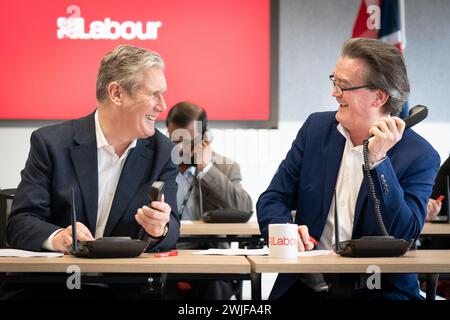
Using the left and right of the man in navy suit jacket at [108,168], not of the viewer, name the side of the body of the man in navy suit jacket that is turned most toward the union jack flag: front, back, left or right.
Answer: left

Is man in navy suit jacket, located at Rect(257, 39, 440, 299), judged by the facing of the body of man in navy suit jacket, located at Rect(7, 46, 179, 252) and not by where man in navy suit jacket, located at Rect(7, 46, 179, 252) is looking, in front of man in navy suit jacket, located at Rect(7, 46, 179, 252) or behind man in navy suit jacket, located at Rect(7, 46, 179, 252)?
in front

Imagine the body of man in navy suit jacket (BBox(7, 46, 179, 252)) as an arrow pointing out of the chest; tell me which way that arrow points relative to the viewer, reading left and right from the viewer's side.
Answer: facing the viewer and to the right of the viewer

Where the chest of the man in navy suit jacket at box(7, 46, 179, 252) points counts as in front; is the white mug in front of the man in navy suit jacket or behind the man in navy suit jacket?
in front

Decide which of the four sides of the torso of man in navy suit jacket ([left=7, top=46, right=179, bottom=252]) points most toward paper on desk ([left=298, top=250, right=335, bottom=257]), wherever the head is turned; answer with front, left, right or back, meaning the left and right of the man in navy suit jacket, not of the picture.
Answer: front
